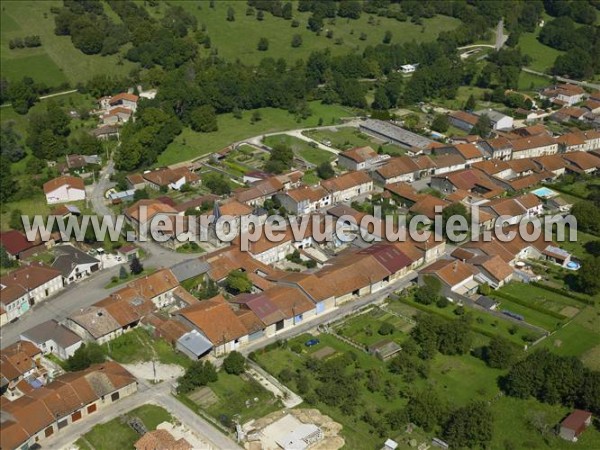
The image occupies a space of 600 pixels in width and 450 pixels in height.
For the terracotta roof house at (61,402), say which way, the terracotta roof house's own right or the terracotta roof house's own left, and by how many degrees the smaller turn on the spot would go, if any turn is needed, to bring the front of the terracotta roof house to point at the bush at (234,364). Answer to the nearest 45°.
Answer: approximately 45° to the terracotta roof house's own left

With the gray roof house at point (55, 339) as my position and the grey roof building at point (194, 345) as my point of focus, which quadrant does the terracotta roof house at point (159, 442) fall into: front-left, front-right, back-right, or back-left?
front-right

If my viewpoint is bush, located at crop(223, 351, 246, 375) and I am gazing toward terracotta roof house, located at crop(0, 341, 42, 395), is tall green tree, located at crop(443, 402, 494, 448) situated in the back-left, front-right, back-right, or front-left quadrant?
back-left

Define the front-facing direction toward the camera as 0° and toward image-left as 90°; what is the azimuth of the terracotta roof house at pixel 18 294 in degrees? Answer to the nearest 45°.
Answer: approximately 315°

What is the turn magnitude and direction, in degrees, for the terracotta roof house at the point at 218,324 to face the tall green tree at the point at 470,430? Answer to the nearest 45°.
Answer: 0° — it already faces it

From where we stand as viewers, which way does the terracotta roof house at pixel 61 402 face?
facing the viewer and to the right of the viewer

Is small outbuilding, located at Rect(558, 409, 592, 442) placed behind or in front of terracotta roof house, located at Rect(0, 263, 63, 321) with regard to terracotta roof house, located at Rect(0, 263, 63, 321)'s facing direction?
in front

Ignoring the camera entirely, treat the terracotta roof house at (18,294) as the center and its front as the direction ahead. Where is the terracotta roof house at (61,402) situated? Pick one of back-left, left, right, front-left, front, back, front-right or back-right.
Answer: front-right

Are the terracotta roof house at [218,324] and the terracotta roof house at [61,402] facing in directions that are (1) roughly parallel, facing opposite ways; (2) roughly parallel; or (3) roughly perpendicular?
roughly parallel

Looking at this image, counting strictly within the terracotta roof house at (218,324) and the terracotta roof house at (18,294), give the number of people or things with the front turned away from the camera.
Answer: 0

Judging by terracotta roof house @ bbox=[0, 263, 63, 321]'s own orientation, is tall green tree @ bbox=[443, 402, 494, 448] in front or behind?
in front

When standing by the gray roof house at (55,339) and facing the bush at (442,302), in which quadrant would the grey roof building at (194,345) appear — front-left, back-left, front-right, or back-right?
front-right

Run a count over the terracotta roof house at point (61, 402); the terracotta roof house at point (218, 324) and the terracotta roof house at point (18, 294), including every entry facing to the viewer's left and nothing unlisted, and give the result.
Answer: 0

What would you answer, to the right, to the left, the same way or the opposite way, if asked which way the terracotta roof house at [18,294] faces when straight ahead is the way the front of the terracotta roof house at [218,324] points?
the same way

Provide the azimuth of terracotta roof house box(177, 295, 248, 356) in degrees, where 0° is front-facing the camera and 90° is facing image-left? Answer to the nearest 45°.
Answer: approximately 315°

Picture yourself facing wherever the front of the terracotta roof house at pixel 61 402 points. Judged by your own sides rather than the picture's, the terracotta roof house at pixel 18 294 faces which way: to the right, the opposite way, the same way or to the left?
the same way
